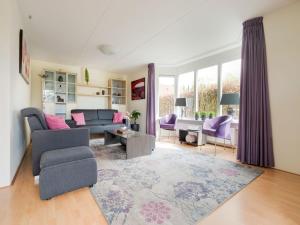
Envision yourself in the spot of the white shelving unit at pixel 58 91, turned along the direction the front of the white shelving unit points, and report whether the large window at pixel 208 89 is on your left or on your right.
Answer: on your left

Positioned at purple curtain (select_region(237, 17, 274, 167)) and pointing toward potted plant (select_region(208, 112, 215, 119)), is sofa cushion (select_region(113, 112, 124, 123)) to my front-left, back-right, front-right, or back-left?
front-left

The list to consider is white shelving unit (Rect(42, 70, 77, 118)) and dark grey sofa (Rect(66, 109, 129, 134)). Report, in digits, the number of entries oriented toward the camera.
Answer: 2

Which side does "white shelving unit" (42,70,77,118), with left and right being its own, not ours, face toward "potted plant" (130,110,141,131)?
left

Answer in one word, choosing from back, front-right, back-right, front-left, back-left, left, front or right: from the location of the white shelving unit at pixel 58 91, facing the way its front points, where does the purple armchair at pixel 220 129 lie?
front-left

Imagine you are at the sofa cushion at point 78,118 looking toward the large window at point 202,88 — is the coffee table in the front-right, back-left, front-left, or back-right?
front-right

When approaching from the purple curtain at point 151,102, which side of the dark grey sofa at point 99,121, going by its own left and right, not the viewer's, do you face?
left

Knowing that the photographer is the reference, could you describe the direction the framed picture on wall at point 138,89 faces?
facing the viewer and to the left of the viewer

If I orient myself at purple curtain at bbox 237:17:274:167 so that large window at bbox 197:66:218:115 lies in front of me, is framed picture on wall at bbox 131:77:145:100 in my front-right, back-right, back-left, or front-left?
front-left

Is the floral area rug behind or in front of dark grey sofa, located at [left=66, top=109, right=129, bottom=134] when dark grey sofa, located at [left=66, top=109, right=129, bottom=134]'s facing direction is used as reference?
in front

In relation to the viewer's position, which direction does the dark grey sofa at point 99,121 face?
facing the viewer

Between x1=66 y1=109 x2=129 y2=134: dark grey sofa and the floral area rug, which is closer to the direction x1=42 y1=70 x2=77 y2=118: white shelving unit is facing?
the floral area rug

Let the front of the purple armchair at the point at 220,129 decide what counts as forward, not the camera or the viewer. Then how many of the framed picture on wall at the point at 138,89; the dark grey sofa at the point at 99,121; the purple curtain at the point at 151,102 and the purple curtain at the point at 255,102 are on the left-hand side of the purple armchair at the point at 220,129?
1

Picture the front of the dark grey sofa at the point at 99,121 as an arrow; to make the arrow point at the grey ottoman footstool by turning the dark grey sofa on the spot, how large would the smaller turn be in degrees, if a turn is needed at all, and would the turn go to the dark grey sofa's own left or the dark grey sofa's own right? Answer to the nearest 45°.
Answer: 0° — it already faces it

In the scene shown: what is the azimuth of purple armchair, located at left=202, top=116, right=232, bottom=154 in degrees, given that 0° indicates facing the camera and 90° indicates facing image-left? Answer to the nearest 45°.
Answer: approximately 45°

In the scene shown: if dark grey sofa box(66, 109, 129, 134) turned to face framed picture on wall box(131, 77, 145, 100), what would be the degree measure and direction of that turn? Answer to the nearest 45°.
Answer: approximately 90° to its left
